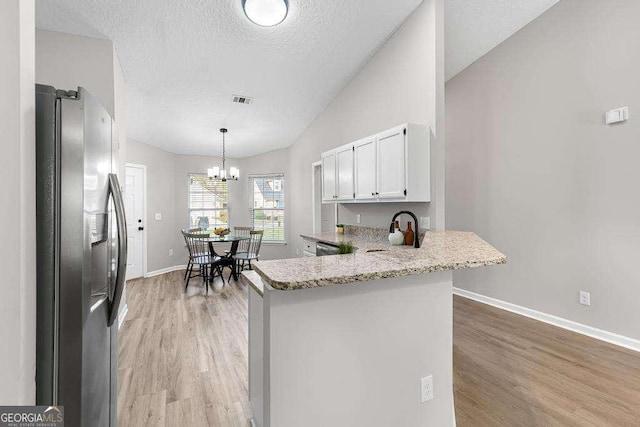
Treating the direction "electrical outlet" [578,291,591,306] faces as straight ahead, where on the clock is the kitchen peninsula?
The kitchen peninsula is roughly at 11 o'clock from the electrical outlet.

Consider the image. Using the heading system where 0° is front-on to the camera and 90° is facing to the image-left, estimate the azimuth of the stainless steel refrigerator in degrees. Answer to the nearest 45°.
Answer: approximately 270°

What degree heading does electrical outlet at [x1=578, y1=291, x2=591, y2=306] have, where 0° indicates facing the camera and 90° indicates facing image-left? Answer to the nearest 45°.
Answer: approximately 45°

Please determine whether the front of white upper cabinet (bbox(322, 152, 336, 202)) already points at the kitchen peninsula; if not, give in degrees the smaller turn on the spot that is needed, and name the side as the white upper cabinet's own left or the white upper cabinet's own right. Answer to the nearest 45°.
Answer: approximately 45° to the white upper cabinet's own left

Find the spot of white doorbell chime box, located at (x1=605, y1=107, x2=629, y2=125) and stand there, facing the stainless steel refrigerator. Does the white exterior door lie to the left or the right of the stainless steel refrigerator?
right
